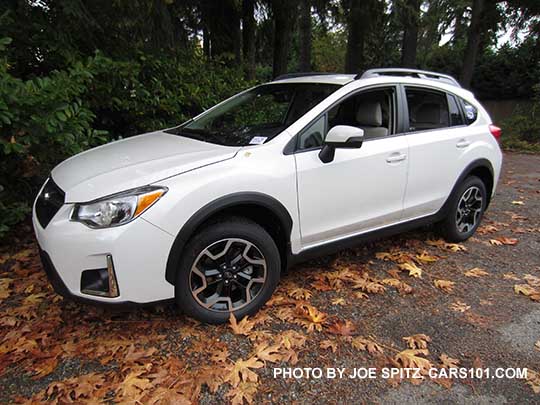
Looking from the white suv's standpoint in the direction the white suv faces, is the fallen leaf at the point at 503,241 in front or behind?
behind

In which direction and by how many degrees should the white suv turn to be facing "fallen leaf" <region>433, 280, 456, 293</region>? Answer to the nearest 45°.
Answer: approximately 135° to its left

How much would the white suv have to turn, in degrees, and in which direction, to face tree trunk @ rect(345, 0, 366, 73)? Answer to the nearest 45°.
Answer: approximately 135° to its right

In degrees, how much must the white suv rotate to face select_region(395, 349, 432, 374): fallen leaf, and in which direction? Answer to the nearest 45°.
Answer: approximately 90° to its left

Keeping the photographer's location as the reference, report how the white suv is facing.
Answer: facing the viewer and to the left of the viewer
